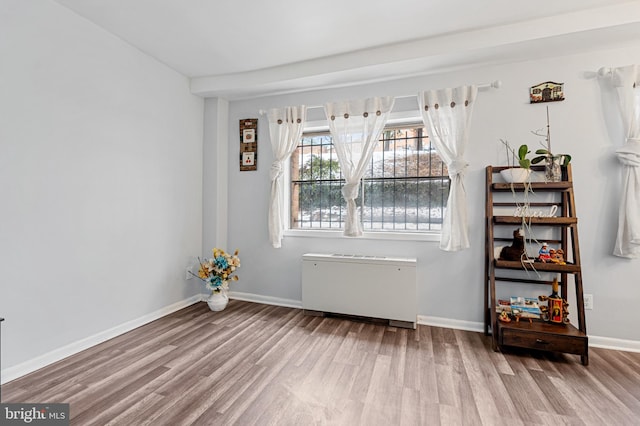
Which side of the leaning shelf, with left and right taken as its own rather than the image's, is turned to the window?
right

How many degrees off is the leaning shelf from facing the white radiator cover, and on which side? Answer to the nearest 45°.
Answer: approximately 90° to its right

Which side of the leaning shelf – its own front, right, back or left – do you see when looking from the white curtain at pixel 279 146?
right

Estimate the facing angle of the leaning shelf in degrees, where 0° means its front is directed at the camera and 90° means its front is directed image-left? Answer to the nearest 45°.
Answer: approximately 0°
